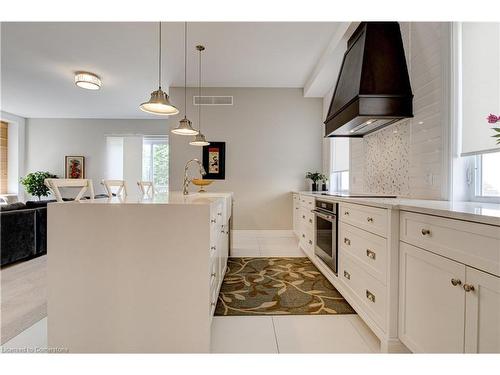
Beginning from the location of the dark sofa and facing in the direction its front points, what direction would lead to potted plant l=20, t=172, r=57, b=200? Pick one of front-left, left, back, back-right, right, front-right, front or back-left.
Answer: front-right

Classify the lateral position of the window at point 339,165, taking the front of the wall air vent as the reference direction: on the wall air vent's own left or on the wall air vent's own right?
on the wall air vent's own left

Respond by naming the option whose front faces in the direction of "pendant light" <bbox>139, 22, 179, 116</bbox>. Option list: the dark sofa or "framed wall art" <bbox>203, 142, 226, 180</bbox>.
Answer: the framed wall art

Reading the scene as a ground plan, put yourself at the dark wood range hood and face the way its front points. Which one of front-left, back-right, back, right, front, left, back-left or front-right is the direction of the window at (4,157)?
front-right

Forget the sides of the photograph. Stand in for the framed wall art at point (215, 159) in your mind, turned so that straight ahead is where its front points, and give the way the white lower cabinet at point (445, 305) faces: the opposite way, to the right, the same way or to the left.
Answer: to the right

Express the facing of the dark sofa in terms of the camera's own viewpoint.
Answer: facing away from the viewer and to the left of the viewer

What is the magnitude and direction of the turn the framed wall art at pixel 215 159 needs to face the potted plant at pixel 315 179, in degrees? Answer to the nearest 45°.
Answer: approximately 90° to its left

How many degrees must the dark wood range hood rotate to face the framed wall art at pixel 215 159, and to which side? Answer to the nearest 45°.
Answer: approximately 90° to its right

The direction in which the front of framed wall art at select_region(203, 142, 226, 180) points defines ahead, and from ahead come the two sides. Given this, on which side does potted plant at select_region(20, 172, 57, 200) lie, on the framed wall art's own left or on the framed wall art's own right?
on the framed wall art's own right

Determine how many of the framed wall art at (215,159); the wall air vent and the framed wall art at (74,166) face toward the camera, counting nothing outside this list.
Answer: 3

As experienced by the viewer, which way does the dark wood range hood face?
facing the viewer and to the left of the viewer

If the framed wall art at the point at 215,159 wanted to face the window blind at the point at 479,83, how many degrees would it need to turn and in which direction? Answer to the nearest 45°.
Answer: approximately 45° to its left

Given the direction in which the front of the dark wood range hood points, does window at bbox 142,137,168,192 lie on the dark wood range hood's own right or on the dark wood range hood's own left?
on the dark wood range hood's own right
